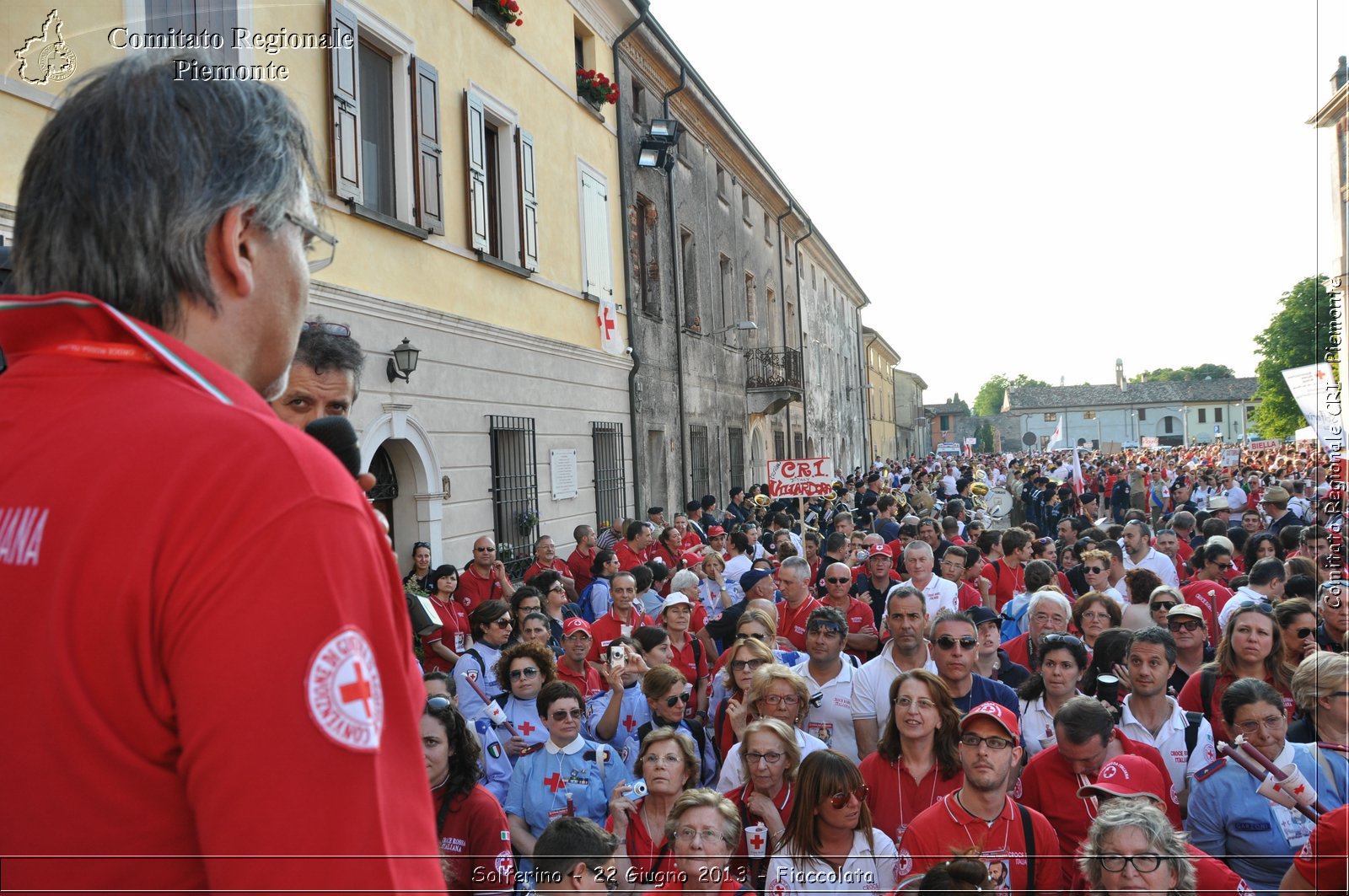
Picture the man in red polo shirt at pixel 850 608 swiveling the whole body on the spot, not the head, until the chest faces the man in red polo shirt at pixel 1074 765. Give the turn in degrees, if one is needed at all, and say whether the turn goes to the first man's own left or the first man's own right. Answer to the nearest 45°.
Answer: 0° — they already face them

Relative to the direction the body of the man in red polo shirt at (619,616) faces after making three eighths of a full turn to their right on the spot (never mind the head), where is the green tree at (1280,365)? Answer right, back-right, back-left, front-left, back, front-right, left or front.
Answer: right

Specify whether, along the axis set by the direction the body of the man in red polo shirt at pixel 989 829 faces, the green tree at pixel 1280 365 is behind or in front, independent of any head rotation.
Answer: behind

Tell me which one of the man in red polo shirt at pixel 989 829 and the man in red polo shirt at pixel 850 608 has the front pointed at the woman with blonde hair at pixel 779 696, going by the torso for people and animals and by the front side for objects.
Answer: the man in red polo shirt at pixel 850 608

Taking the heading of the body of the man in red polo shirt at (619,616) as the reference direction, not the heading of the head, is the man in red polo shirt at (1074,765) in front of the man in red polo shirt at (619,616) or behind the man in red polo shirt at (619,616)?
in front

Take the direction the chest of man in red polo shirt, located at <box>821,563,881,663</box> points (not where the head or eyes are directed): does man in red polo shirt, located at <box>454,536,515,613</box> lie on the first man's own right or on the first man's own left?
on the first man's own right

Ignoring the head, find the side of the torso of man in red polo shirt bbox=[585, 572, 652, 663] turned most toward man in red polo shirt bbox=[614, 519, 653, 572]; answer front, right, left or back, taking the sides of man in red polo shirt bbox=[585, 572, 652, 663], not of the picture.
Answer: back

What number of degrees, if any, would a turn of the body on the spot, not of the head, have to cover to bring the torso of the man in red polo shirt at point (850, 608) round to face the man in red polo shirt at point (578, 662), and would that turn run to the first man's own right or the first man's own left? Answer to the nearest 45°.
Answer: approximately 45° to the first man's own right
